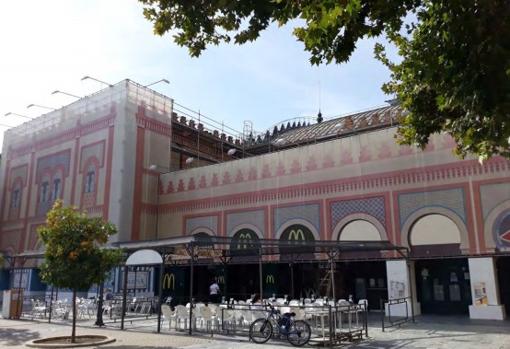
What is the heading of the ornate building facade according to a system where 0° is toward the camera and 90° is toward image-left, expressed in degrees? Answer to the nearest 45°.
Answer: approximately 45°

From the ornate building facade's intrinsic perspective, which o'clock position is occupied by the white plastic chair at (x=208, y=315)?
The white plastic chair is roughly at 11 o'clock from the ornate building facade.

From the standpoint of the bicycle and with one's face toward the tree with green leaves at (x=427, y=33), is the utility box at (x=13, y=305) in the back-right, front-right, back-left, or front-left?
back-right
